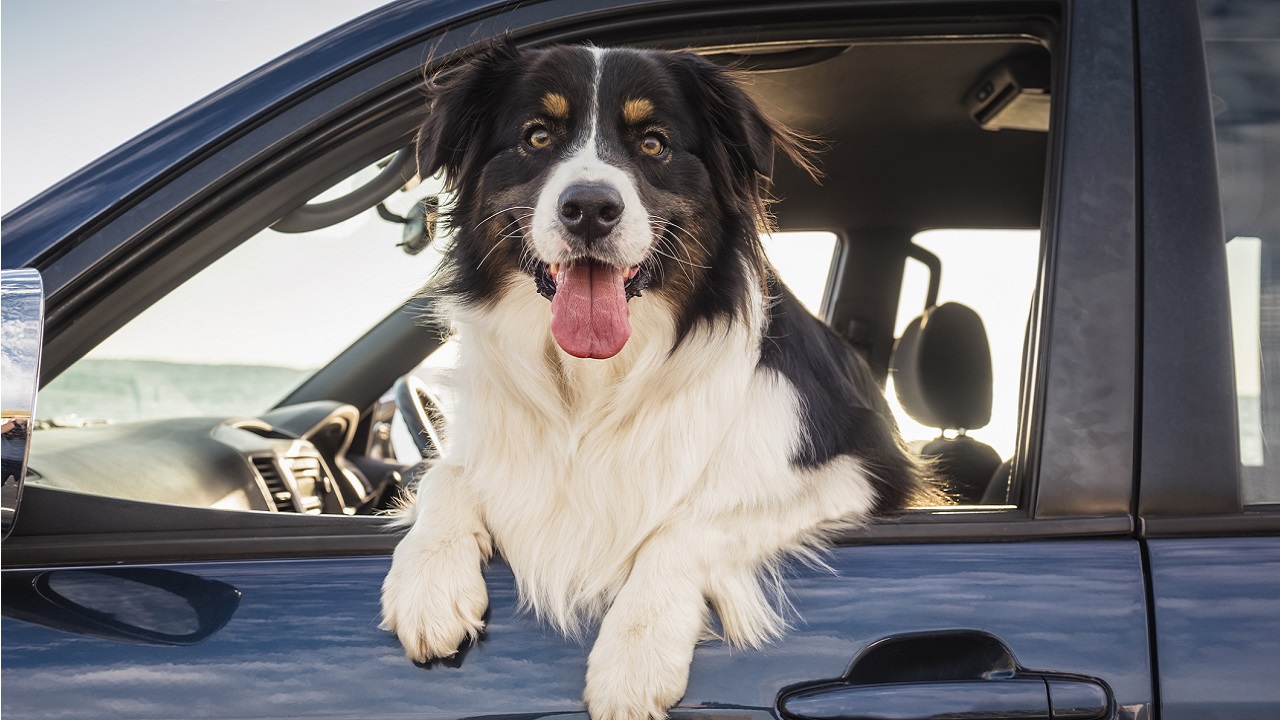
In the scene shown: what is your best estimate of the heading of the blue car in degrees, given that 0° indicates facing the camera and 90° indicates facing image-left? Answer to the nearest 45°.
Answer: approximately 90°
